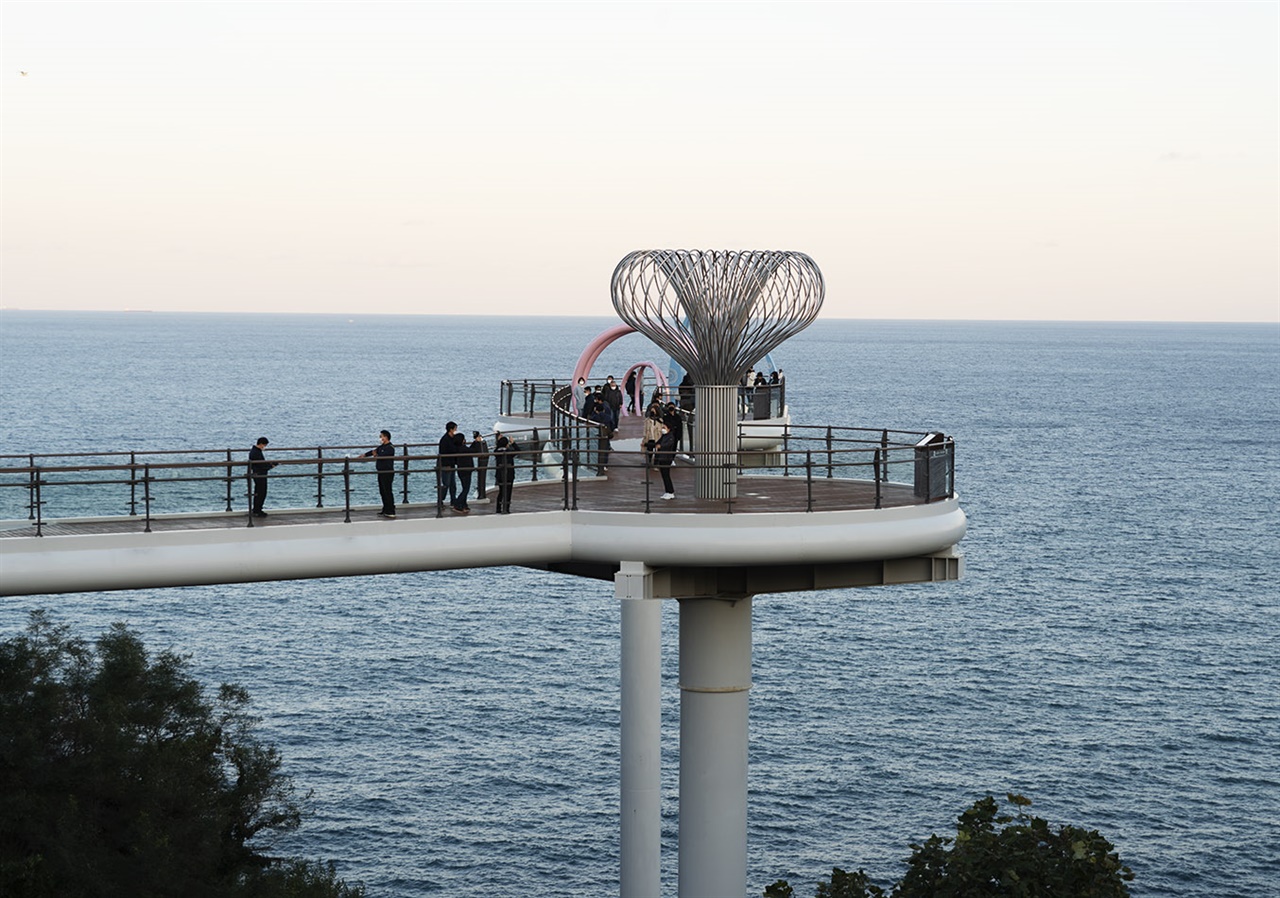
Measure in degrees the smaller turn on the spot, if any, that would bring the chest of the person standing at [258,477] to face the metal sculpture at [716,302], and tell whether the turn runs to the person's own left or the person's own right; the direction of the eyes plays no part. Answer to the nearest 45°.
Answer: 0° — they already face it

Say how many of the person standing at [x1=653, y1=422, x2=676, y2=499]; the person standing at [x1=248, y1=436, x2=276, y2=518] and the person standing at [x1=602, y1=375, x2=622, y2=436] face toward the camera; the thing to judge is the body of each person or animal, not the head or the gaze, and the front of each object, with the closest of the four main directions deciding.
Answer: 1

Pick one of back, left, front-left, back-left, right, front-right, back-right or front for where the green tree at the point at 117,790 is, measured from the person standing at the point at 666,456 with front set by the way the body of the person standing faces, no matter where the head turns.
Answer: front-right

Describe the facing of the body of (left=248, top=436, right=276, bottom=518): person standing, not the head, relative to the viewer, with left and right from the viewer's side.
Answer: facing to the right of the viewer

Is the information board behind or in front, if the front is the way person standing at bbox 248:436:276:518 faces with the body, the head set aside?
in front

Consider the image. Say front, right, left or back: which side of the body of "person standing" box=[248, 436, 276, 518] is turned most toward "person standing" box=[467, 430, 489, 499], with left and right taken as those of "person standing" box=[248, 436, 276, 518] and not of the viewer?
front

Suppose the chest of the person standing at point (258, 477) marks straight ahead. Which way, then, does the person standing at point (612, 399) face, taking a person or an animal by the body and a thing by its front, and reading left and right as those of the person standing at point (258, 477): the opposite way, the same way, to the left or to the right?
to the right
